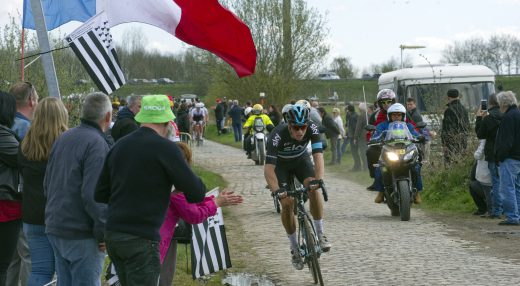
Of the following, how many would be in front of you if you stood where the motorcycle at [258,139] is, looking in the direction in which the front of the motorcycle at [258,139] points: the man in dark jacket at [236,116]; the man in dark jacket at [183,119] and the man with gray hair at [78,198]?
1

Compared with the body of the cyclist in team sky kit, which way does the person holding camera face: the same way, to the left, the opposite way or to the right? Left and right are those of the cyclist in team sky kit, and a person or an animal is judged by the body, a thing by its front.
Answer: to the right

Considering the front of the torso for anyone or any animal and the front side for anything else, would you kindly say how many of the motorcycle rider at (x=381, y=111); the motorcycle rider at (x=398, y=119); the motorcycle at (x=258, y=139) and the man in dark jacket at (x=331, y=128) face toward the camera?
3

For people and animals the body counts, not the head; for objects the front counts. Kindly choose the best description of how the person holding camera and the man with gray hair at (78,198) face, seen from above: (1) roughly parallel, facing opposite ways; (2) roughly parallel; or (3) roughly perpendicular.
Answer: roughly perpendicular

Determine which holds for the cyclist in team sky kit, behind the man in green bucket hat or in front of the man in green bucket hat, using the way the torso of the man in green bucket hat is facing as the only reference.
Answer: in front

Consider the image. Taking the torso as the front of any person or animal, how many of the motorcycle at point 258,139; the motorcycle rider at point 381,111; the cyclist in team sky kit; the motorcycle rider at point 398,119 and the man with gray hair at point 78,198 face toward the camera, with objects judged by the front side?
4

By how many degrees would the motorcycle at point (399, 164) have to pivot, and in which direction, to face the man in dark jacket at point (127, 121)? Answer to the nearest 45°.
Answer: approximately 45° to its right
